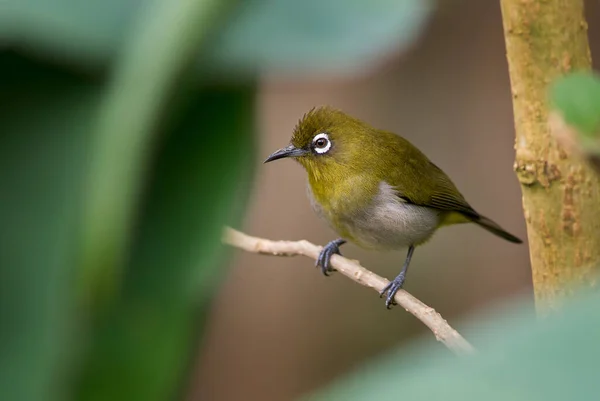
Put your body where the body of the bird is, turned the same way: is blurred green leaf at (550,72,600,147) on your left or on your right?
on your left

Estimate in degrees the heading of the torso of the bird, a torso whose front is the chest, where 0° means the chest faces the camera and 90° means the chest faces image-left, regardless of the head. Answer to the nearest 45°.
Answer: approximately 90°

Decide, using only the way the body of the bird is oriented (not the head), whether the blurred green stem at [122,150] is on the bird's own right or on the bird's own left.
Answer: on the bird's own left

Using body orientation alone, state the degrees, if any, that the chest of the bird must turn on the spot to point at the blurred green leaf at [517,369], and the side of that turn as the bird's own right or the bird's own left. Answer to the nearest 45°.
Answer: approximately 90° to the bird's own left
